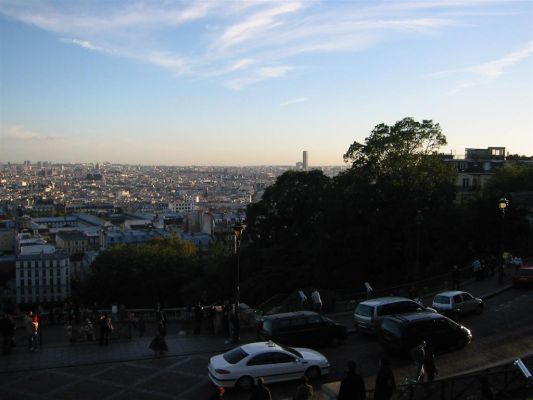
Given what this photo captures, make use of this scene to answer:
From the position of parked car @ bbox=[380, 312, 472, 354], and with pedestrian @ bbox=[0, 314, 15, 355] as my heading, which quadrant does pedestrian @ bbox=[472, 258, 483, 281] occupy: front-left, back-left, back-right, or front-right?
back-right

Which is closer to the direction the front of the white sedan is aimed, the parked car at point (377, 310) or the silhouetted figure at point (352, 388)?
the parked car

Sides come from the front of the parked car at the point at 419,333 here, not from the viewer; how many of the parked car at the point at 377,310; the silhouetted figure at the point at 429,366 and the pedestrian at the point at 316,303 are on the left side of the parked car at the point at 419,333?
2
